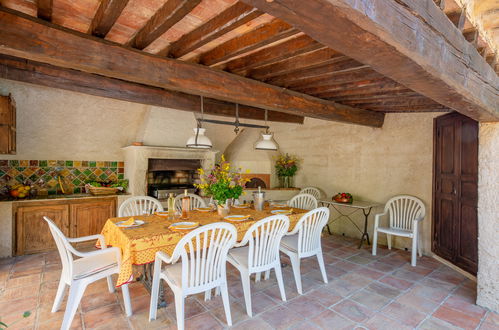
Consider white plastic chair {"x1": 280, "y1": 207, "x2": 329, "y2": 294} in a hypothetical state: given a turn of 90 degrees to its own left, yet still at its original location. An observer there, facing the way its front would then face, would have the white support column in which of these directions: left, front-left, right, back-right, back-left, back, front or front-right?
back-left

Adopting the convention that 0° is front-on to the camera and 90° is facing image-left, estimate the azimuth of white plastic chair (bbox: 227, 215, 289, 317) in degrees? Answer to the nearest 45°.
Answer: approximately 135°

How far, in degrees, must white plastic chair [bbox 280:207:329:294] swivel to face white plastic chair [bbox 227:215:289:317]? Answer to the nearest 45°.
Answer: approximately 90° to its left

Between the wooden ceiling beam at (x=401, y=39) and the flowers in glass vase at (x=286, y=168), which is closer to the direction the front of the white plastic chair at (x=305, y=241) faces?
the flowers in glass vase

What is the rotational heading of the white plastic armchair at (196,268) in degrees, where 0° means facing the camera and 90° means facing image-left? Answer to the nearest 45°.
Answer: approximately 135°

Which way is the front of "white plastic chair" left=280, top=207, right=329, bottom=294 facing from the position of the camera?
facing away from the viewer and to the left of the viewer

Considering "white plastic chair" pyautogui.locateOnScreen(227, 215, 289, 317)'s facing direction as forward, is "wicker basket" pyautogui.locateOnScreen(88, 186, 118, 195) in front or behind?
in front

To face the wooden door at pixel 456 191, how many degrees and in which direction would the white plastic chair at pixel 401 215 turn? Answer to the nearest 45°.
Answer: approximately 90° to its left

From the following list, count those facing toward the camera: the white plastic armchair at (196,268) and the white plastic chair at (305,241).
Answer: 0

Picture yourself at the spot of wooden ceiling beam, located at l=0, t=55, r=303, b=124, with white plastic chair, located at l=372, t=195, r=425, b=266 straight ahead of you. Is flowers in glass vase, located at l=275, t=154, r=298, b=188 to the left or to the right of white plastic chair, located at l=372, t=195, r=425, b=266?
left
